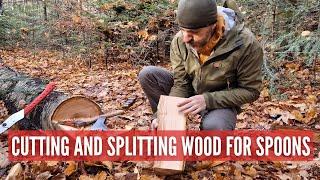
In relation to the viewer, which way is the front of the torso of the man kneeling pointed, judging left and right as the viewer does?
facing the viewer and to the left of the viewer

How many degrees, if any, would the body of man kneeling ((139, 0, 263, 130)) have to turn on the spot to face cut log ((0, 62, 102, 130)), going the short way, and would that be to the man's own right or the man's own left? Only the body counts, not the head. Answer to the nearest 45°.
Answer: approximately 45° to the man's own right

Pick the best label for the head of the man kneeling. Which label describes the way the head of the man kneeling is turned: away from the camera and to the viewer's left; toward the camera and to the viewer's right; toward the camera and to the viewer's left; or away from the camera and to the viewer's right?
toward the camera and to the viewer's left
